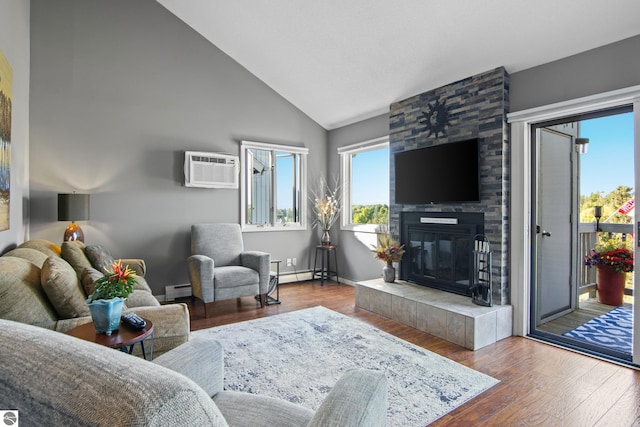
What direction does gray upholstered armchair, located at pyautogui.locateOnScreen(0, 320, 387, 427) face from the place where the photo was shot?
facing away from the viewer and to the right of the viewer

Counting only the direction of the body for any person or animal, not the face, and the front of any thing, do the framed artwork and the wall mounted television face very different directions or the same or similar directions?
very different directions

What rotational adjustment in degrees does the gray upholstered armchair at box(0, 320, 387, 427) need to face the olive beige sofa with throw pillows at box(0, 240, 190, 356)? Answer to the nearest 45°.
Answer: approximately 45° to its left

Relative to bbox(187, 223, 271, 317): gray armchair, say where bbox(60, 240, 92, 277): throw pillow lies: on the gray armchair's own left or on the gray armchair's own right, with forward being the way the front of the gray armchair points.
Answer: on the gray armchair's own right

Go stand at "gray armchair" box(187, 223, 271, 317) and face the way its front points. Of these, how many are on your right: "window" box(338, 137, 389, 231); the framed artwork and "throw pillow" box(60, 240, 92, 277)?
2

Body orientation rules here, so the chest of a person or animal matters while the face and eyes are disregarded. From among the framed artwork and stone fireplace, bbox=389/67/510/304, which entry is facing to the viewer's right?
the framed artwork

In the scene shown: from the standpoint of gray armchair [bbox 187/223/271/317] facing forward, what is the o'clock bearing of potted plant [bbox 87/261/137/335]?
The potted plant is roughly at 2 o'clock from the gray armchair.

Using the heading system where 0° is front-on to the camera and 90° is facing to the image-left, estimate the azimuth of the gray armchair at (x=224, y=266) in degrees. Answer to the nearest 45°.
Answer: approximately 315°

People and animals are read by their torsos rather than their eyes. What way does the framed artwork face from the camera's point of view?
to the viewer's right
